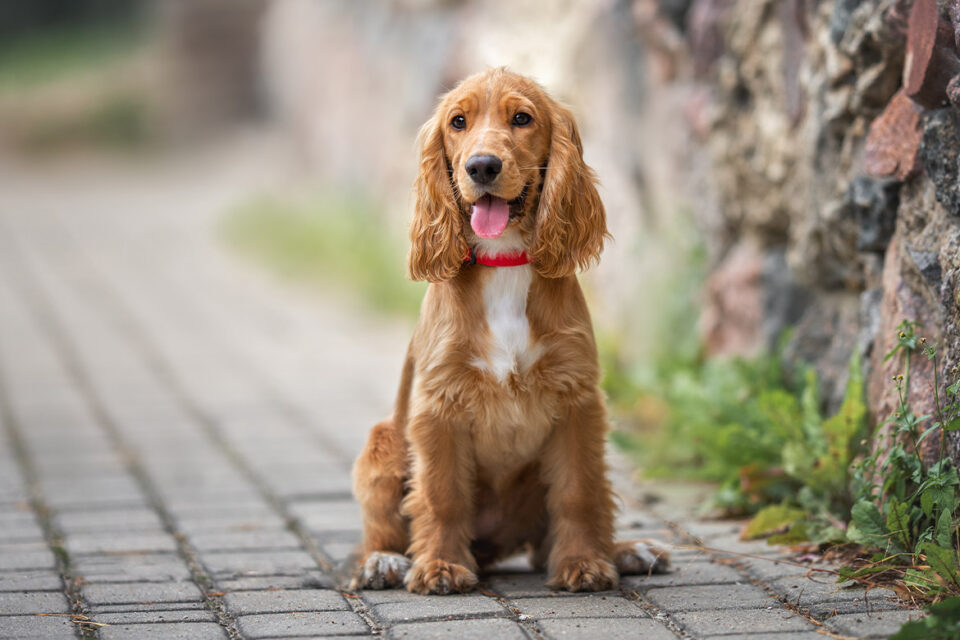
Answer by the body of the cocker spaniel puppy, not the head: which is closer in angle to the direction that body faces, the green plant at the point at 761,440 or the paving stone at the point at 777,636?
the paving stone

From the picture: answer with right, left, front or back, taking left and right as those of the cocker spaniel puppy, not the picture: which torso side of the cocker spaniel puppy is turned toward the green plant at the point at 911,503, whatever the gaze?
left

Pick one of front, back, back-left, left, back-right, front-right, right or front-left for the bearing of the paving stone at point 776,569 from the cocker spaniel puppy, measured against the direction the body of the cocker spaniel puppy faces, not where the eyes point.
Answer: left

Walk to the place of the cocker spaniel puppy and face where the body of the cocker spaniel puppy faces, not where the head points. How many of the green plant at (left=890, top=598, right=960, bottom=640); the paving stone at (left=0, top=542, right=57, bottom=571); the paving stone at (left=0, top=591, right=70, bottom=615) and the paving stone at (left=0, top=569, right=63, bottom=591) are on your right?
3

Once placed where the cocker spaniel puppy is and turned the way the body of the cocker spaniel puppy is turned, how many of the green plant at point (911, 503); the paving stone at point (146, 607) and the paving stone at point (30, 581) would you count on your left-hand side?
1

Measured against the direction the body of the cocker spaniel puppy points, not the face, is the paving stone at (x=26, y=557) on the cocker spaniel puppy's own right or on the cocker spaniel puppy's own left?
on the cocker spaniel puppy's own right

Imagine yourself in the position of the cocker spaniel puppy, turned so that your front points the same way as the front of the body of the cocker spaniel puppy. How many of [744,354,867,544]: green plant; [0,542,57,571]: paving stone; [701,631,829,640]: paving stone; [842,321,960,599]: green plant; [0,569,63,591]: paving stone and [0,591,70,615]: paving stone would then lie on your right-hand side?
3

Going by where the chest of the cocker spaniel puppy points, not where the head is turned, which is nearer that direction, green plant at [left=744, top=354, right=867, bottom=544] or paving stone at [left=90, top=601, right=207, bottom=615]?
the paving stone

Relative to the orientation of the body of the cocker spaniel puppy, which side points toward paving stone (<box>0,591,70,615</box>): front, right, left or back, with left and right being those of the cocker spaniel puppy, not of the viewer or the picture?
right

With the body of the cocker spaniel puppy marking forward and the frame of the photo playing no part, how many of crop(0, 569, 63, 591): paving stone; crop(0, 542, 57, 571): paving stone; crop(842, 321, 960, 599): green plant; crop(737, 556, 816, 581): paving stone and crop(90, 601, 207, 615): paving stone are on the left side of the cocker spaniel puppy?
2

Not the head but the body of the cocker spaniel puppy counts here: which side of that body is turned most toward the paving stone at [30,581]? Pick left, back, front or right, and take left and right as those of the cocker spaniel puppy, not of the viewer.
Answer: right

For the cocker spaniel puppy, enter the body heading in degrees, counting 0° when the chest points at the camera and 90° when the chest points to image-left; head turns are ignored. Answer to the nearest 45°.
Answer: approximately 0°

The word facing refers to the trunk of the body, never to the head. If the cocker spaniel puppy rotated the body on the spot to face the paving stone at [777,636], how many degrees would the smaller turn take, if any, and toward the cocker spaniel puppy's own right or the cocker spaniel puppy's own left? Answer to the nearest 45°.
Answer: approximately 45° to the cocker spaniel puppy's own left
